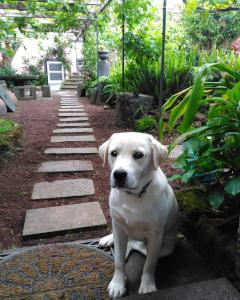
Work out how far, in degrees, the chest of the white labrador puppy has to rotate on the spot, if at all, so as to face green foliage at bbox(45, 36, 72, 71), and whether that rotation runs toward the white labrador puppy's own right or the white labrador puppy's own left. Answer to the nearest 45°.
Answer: approximately 135° to the white labrador puppy's own right

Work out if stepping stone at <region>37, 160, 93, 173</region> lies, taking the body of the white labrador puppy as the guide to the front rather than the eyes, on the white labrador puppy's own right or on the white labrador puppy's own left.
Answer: on the white labrador puppy's own right

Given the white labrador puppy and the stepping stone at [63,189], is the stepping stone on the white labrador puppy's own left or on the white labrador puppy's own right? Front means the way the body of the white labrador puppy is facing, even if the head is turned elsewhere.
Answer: on the white labrador puppy's own right

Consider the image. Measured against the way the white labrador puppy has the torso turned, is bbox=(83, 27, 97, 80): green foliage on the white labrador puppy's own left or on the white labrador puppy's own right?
on the white labrador puppy's own right

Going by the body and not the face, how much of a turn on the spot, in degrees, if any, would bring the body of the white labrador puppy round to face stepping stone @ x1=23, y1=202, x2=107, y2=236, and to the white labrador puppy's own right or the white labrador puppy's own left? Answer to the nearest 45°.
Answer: approximately 90° to the white labrador puppy's own right

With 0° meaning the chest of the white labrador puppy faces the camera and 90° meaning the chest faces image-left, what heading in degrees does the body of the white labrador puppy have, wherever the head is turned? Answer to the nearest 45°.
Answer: approximately 45°

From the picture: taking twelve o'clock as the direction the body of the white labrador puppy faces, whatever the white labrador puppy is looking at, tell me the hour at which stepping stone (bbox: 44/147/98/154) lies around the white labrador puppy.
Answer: The stepping stone is roughly at 4 o'clock from the white labrador puppy.

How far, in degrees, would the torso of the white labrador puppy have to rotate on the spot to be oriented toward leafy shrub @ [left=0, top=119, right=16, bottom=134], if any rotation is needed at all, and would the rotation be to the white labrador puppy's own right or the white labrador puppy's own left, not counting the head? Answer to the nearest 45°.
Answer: approximately 90° to the white labrador puppy's own right
